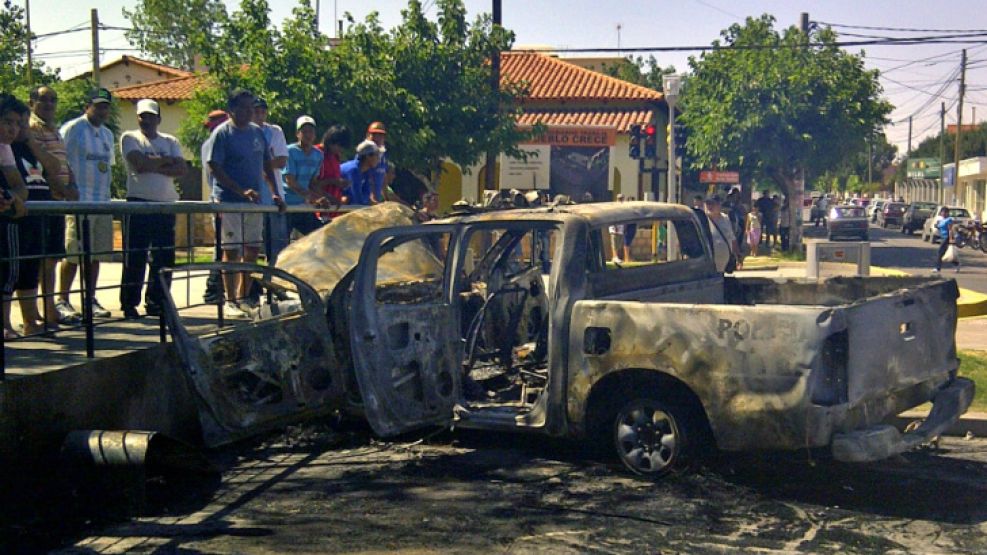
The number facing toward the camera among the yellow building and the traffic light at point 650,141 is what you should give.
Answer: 2

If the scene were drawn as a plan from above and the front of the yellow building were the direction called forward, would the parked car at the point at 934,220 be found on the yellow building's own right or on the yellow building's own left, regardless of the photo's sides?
on the yellow building's own left

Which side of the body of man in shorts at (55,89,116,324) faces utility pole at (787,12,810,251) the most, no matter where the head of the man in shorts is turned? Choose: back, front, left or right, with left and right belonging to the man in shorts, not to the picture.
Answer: left

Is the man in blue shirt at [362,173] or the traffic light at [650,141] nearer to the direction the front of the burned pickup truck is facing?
the man in blue shirt

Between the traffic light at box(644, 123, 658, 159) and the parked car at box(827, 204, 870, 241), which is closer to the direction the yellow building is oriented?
the traffic light

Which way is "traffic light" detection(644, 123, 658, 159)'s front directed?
toward the camera

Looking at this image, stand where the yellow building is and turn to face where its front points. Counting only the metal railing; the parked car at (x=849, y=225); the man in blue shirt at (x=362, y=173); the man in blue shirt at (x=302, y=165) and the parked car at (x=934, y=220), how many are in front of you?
3

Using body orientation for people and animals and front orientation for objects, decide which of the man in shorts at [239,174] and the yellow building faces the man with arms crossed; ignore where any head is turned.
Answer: the yellow building

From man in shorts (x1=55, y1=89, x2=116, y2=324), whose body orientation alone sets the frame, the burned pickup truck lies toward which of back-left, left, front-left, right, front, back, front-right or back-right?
front

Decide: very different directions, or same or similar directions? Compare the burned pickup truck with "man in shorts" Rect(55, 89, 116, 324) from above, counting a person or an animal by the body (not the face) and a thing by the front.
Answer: very different directions

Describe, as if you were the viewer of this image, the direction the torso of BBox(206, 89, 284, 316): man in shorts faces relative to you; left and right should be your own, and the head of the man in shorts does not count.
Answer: facing the viewer and to the right of the viewer

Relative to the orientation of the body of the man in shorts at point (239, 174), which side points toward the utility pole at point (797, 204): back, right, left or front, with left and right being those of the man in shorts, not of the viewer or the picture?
left

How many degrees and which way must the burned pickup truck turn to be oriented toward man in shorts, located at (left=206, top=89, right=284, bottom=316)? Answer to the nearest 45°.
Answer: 0° — it already faces them

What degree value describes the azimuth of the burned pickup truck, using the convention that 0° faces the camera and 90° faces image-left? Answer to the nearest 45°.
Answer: approximately 135°

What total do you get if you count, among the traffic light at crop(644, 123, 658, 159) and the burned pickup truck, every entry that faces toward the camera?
1
